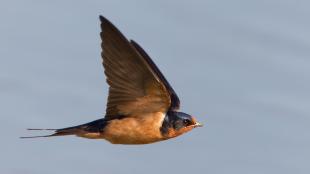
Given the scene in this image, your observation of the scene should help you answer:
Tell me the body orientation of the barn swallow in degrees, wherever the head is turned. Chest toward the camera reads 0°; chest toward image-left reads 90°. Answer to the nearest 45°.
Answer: approximately 270°
